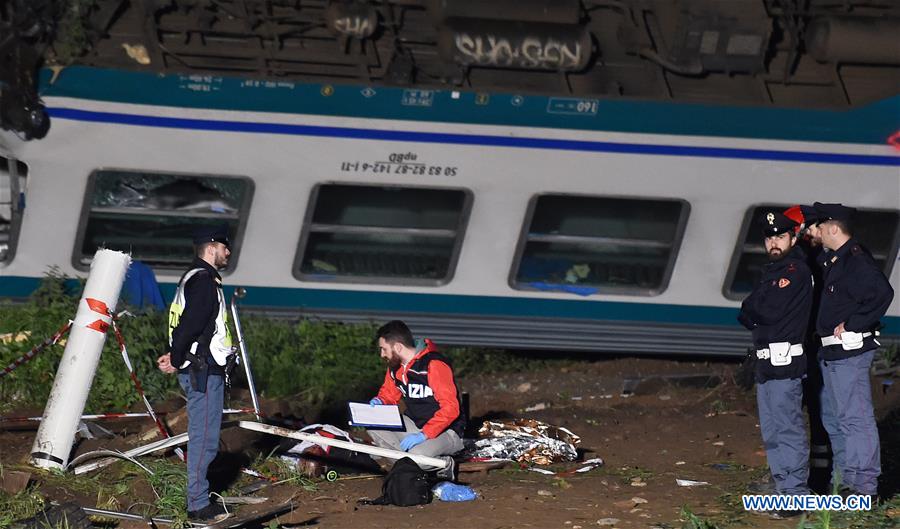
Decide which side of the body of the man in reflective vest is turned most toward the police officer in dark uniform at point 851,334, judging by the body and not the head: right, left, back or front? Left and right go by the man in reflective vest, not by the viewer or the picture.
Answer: front

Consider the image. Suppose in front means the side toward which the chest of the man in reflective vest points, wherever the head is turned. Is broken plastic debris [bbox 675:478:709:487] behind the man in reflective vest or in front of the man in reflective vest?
in front

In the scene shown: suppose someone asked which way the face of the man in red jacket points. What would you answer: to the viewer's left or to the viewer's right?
to the viewer's left

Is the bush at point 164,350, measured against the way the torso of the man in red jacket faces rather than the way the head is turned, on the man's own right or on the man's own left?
on the man's own right

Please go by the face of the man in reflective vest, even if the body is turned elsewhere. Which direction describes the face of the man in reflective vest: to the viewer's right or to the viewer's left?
to the viewer's right

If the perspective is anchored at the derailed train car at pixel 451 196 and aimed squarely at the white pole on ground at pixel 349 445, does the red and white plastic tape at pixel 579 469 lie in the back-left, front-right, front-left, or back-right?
front-left

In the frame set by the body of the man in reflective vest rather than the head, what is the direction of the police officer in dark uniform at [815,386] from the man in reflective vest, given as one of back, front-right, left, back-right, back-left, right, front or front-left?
front

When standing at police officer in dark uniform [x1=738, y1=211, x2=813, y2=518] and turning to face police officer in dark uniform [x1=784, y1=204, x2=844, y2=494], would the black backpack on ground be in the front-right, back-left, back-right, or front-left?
back-left

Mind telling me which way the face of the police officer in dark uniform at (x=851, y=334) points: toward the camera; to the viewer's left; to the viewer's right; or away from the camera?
to the viewer's left

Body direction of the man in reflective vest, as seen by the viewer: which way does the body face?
to the viewer's right

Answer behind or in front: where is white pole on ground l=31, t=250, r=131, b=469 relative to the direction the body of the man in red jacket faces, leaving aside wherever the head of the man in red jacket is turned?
in front

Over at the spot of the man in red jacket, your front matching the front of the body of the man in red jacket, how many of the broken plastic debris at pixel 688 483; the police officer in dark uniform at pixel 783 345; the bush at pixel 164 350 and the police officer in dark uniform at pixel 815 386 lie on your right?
1
